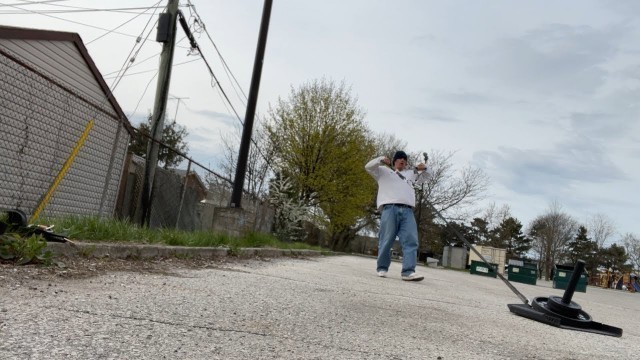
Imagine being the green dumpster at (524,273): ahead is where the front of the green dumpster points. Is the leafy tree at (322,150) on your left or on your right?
on your right

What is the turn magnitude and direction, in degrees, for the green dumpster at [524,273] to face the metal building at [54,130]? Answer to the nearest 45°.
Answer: approximately 45° to its right

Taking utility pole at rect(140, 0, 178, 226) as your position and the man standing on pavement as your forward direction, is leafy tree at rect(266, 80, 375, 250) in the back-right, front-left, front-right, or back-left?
back-left

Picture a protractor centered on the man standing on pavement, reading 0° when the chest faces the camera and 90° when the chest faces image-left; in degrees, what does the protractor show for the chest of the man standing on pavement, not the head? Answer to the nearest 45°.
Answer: approximately 315°

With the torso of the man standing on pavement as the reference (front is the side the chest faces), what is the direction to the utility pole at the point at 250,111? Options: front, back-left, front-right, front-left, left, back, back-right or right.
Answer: back

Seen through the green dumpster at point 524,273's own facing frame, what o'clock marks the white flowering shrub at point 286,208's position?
The white flowering shrub is roughly at 2 o'clock from the green dumpster.

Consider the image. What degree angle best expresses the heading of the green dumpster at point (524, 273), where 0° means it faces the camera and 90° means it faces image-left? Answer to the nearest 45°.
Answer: approximately 0°

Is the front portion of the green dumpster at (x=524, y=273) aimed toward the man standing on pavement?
yes

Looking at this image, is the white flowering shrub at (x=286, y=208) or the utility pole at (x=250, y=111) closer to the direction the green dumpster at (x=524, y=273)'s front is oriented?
the utility pole

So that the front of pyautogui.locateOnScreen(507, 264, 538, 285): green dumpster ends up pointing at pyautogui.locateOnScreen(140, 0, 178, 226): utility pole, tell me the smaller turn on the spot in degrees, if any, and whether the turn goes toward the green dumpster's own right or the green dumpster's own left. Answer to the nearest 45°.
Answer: approximately 45° to the green dumpster's own right
